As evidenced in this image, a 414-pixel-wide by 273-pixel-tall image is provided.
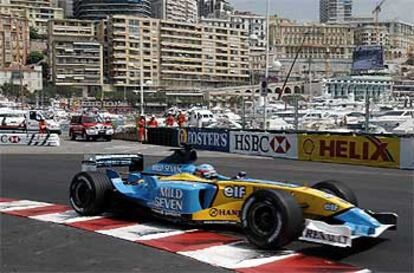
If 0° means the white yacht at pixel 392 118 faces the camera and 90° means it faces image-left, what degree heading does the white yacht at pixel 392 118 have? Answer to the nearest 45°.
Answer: approximately 90°

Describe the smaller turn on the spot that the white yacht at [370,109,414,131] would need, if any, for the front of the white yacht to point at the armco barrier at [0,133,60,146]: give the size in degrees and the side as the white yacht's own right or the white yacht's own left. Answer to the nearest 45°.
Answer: approximately 45° to the white yacht's own left

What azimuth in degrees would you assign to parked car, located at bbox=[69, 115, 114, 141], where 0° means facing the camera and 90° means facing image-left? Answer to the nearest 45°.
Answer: approximately 315°

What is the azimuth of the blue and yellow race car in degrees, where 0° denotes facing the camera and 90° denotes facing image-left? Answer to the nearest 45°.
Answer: approximately 315°

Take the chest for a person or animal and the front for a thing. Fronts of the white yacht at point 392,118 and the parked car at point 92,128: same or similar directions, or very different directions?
very different directions

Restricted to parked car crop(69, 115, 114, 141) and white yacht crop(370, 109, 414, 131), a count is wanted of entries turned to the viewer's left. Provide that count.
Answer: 1
